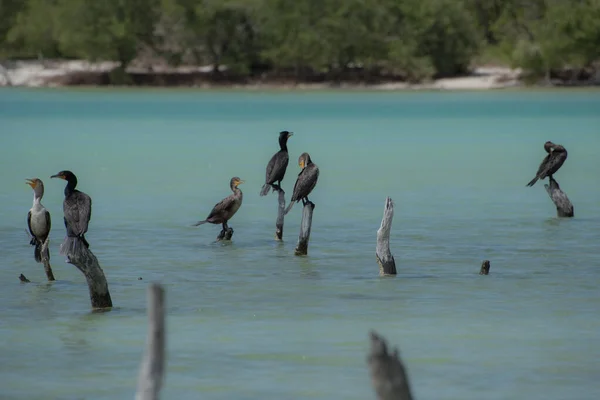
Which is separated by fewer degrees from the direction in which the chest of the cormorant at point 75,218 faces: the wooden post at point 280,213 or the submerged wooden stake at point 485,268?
the wooden post

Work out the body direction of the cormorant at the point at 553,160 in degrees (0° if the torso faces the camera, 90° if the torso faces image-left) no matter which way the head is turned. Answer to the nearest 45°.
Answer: approximately 270°

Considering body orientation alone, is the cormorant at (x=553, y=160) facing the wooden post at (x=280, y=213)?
no

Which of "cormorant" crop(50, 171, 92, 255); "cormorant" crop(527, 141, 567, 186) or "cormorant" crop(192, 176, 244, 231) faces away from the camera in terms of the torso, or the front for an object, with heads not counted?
"cormorant" crop(50, 171, 92, 255)

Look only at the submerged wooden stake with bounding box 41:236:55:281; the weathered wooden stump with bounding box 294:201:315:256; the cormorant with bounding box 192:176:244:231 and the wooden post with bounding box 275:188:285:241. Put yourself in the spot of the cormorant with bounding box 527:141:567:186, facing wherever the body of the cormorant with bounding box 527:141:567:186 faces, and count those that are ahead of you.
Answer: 0

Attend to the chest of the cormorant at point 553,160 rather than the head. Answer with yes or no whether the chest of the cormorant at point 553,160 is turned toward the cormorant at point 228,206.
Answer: no

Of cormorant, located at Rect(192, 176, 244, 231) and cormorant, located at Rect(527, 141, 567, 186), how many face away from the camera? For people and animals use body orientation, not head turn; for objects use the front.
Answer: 0

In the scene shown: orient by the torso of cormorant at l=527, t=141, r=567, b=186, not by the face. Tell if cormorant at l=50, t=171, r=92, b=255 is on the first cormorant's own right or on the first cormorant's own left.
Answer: on the first cormorant's own right

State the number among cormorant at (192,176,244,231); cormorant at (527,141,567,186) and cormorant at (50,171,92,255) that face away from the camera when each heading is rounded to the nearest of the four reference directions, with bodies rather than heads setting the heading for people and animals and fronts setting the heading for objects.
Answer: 1

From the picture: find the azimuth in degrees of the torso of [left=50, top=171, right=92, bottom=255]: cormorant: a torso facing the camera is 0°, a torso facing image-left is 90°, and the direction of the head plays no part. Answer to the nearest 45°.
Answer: approximately 180°

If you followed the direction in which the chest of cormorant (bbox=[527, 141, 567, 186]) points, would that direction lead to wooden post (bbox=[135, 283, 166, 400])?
no

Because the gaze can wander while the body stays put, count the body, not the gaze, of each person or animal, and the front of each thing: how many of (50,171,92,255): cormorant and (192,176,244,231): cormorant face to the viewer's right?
1

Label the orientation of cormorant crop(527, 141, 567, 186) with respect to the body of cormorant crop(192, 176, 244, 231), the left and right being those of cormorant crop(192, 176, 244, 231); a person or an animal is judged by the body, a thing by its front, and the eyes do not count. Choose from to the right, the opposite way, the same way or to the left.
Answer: the same way

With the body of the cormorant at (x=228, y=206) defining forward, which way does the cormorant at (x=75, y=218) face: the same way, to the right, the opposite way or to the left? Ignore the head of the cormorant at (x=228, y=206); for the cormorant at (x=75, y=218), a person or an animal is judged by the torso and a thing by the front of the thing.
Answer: to the left

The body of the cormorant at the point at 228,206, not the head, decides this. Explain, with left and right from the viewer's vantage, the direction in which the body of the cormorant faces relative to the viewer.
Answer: facing to the right of the viewer

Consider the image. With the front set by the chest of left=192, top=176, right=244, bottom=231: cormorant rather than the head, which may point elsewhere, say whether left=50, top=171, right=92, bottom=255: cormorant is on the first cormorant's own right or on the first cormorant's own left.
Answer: on the first cormorant's own right

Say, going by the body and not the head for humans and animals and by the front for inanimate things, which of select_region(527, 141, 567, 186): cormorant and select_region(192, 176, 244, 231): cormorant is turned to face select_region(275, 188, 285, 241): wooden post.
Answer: select_region(192, 176, 244, 231): cormorant
